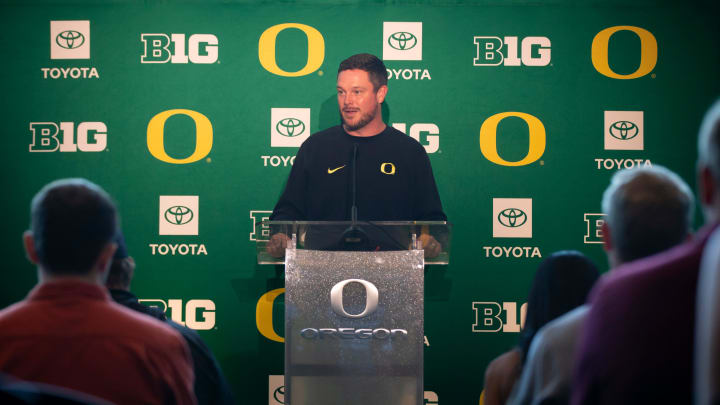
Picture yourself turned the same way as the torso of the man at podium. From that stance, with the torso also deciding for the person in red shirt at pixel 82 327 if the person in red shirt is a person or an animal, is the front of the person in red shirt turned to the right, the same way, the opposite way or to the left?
the opposite way

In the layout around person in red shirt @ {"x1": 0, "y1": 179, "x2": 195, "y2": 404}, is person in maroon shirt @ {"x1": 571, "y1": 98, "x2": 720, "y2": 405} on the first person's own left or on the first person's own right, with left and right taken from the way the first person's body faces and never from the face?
on the first person's own right

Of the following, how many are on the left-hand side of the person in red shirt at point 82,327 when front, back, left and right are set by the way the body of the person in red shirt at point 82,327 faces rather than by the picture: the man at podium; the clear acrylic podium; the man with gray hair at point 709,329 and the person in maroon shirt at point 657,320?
0

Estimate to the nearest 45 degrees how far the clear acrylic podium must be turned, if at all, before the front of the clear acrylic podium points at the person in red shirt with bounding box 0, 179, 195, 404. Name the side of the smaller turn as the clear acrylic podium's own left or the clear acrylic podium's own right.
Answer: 0° — it already faces them

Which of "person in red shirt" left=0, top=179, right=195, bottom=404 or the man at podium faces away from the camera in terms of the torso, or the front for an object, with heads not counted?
the person in red shirt

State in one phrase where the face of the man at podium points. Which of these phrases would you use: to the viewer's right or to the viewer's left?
to the viewer's left

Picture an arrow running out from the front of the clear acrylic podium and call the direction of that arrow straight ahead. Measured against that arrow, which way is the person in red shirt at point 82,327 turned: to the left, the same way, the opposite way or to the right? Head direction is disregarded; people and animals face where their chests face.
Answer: the opposite way

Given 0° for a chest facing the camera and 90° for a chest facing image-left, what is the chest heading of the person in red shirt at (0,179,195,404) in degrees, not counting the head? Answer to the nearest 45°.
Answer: approximately 180°

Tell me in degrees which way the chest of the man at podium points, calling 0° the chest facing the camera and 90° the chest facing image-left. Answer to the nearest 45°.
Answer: approximately 0°

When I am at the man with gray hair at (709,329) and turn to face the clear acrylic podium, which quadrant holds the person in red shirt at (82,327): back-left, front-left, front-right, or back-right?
front-left

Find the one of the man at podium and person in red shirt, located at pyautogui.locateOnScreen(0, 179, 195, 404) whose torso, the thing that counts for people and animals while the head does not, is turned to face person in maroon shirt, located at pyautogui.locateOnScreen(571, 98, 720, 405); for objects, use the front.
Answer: the man at podium

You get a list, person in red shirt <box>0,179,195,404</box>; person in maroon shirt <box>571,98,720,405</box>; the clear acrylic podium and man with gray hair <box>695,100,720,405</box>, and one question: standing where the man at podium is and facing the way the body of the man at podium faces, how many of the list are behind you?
0

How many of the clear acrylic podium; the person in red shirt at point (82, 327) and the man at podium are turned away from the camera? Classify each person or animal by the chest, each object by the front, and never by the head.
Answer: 1

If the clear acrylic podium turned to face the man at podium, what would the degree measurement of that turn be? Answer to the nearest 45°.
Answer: approximately 180°

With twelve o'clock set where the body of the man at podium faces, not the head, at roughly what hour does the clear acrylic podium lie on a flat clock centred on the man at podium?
The clear acrylic podium is roughly at 12 o'clock from the man at podium.

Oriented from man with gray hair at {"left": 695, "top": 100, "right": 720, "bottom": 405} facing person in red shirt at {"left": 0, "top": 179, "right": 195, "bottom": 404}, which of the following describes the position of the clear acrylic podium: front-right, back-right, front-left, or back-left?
front-right

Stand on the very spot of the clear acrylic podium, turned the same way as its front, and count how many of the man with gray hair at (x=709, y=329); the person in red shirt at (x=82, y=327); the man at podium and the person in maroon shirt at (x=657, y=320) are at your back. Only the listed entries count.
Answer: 1
